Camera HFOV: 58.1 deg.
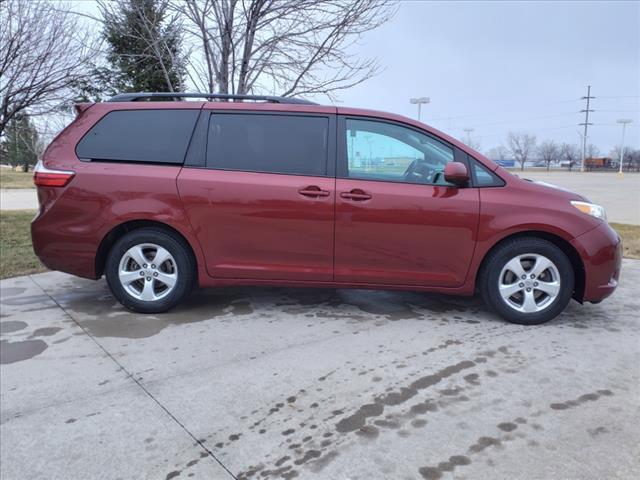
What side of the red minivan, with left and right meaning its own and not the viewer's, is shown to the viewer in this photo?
right

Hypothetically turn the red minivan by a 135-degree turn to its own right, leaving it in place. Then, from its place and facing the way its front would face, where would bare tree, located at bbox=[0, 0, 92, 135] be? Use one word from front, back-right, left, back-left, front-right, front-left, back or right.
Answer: right
